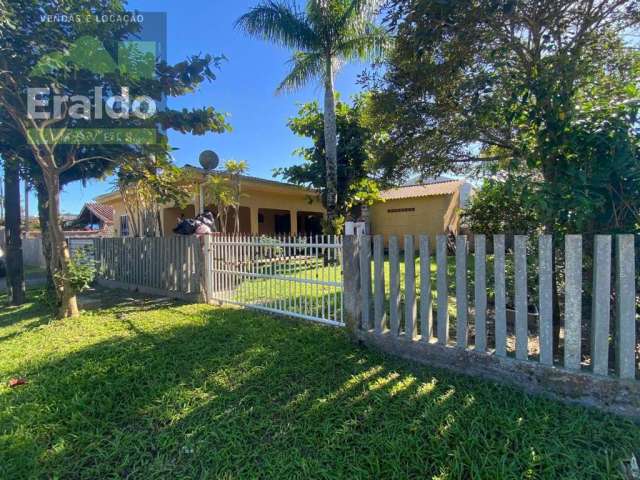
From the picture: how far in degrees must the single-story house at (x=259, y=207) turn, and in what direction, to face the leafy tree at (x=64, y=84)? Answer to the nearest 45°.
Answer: approximately 90° to its right

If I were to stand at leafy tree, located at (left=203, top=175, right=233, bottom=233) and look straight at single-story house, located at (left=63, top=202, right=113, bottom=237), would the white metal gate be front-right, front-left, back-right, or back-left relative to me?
back-left

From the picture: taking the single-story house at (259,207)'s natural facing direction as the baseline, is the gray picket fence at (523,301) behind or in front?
in front

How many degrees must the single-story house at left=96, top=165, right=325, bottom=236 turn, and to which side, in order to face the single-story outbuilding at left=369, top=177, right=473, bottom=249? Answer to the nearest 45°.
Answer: approximately 45° to its left

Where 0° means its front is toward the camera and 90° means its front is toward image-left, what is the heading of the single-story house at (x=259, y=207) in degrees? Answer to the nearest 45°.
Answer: approximately 315°

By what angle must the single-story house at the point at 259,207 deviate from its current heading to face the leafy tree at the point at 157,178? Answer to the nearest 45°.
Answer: approximately 90° to its right

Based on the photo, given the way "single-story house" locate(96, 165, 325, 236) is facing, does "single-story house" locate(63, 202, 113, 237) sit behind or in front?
behind

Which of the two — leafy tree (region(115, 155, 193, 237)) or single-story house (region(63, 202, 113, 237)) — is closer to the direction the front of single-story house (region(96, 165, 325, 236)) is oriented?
the leafy tree
